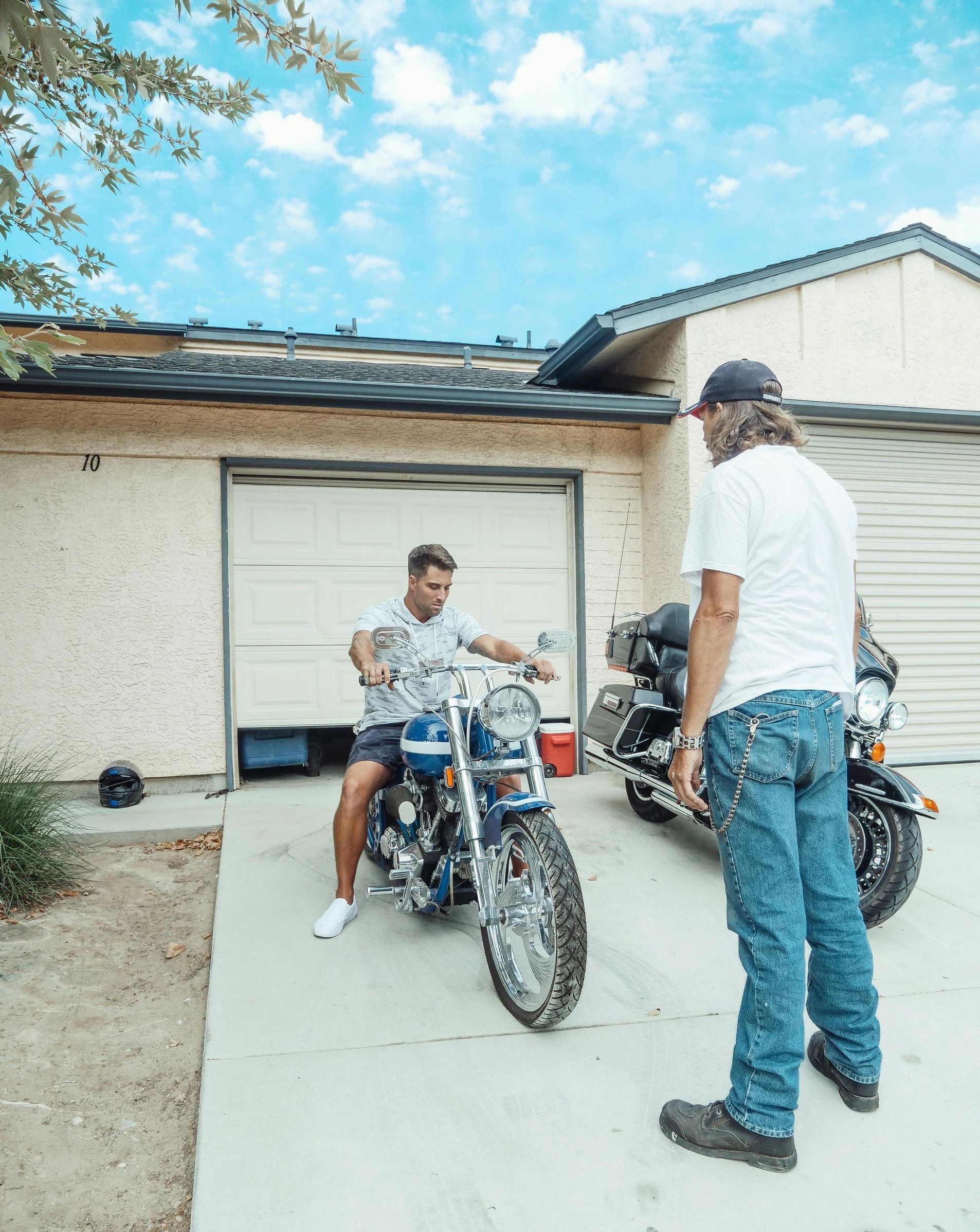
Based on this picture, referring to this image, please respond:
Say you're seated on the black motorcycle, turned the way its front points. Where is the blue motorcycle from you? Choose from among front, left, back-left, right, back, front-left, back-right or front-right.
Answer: right

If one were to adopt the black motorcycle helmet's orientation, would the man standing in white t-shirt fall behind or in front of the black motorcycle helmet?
in front

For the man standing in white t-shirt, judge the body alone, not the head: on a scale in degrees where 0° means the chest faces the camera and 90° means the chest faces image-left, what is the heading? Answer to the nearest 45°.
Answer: approximately 135°

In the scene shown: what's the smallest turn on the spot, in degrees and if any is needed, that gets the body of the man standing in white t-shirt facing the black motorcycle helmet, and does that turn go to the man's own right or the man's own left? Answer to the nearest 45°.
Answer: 0° — they already face it

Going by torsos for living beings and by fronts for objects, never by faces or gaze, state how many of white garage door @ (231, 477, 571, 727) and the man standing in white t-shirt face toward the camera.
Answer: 1

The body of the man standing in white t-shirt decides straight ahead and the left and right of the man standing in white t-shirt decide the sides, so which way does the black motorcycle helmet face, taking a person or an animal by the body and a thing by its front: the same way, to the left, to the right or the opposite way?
the opposite way

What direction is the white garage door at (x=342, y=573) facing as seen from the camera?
toward the camera

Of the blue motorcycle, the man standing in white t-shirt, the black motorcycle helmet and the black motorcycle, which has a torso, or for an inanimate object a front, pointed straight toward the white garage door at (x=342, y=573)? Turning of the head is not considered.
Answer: the man standing in white t-shirt

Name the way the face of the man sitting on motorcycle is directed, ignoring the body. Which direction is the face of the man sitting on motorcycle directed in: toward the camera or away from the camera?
toward the camera

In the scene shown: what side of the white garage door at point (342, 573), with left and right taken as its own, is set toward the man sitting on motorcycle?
front

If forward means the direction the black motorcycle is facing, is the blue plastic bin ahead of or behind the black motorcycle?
behind

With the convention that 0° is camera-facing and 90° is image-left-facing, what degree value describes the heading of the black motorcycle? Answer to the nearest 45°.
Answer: approximately 315°

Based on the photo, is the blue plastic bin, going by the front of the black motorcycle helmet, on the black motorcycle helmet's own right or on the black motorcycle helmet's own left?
on the black motorcycle helmet's own left

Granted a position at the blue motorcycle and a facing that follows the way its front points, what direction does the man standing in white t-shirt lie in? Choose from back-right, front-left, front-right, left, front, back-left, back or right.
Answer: front

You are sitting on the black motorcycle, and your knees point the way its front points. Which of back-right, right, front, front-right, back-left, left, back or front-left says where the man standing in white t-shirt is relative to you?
front-right

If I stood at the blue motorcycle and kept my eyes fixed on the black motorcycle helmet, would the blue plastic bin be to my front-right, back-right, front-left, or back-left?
front-right

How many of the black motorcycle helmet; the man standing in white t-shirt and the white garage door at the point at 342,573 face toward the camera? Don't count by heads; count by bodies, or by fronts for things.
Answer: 2
